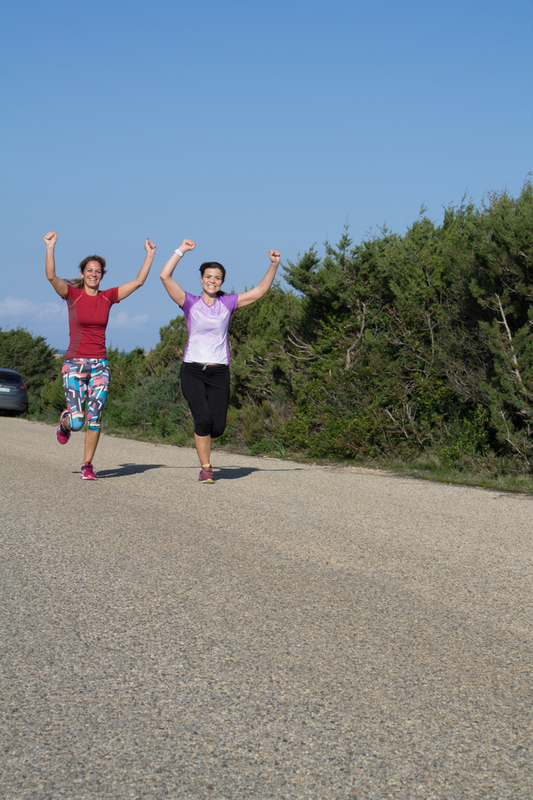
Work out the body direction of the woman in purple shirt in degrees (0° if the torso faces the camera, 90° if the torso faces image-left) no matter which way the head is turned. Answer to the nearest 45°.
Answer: approximately 0°

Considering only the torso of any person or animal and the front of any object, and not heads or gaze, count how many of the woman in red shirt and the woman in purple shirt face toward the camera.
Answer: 2

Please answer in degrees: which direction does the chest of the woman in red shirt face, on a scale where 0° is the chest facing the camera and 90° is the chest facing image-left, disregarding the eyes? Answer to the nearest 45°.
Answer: approximately 0°

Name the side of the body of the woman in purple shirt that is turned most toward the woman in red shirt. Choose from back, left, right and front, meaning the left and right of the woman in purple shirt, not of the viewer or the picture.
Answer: right

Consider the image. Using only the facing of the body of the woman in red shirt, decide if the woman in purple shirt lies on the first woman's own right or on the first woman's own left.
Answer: on the first woman's own left
